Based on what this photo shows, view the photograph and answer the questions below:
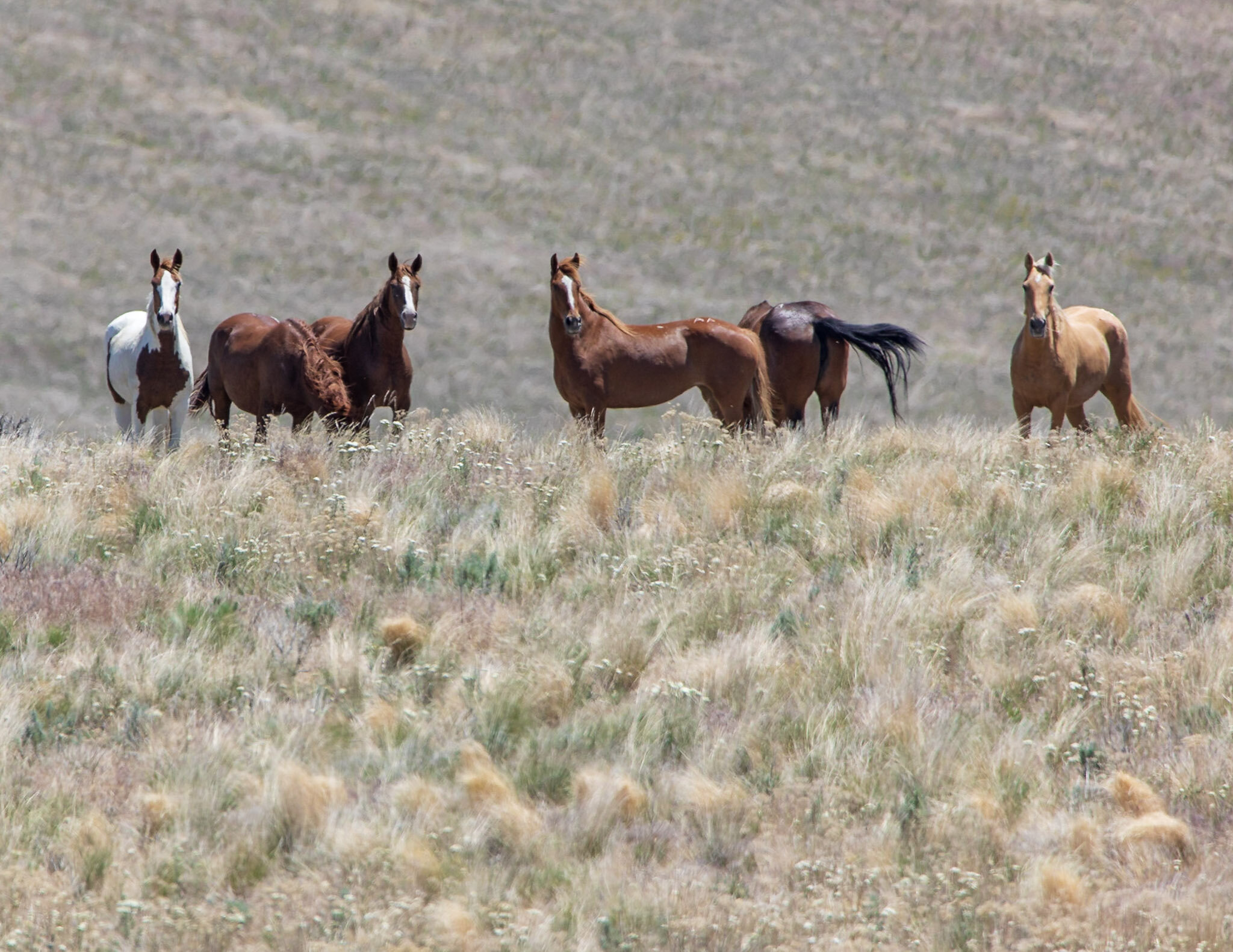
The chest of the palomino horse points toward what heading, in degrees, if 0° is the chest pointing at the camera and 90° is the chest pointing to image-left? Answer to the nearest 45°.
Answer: approximately 45°

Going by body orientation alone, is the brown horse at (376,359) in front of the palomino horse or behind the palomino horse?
in front

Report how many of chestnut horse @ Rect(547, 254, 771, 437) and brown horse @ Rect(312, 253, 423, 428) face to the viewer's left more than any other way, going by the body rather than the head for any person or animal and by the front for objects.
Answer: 1

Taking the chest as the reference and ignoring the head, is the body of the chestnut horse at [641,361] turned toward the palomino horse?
no

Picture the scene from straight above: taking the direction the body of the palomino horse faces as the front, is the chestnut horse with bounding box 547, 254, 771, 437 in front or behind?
in front

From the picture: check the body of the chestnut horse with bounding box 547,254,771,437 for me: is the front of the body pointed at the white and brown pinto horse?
yes

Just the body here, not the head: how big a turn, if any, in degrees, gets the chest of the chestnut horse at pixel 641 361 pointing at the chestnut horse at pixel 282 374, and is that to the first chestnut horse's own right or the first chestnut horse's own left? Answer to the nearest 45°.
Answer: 0° — it already faces it

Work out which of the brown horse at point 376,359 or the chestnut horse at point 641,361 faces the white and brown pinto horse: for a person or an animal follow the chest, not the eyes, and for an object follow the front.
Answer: the chestnut horse

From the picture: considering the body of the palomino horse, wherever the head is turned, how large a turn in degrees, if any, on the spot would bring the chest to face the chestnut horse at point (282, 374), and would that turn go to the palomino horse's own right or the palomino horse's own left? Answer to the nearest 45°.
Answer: approximately 45° to the palomino horse's own right

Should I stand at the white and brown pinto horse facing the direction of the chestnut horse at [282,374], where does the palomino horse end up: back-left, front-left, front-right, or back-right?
front-left

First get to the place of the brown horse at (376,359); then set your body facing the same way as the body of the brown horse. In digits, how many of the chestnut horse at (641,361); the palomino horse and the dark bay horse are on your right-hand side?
0

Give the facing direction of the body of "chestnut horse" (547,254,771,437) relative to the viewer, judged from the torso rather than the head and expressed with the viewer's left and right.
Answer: facing to the left of the viewer

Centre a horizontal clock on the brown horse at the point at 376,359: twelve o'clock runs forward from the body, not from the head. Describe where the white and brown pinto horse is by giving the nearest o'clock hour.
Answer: The white and brown pinto horse is roughly at 5 o'clock from the brown horse.
